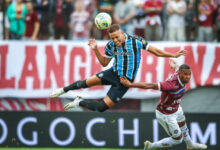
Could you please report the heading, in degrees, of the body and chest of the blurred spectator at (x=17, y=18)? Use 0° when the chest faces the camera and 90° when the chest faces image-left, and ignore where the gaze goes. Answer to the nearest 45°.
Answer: approximately 0°

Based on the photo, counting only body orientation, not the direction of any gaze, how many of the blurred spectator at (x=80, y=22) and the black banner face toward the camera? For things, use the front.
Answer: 2

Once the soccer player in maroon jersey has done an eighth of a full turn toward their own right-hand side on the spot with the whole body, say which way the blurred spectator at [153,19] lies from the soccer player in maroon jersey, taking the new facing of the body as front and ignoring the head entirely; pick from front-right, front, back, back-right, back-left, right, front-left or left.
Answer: back

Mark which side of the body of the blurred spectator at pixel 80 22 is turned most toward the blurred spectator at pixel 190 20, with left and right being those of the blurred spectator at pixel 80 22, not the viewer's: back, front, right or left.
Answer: left

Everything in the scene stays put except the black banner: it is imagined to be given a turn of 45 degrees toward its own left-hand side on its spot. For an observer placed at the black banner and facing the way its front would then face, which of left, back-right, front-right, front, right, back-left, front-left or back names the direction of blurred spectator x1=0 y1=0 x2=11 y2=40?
back

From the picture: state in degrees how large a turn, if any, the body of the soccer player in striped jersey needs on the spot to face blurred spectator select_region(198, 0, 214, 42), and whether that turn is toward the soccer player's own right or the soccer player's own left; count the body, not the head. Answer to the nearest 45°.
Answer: approximately 180°

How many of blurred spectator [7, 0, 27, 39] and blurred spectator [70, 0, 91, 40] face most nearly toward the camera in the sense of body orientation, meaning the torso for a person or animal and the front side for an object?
2

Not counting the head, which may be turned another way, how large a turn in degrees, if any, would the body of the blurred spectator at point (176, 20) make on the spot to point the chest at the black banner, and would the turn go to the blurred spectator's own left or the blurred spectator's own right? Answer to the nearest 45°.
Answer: approximately 45° to the blurred spectator's own right

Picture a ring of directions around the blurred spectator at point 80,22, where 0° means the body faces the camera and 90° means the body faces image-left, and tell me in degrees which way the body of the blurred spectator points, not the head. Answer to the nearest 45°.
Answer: approximately 0°

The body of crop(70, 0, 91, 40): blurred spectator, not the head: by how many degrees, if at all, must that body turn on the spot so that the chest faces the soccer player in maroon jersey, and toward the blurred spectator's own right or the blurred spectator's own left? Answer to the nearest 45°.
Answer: approximately 45° to the blurred spectator's own left

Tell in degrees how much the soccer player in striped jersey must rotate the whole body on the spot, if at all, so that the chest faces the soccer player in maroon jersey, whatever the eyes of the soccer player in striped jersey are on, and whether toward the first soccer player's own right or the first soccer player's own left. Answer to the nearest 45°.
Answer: approximately 135° to the first soccer player's own left
